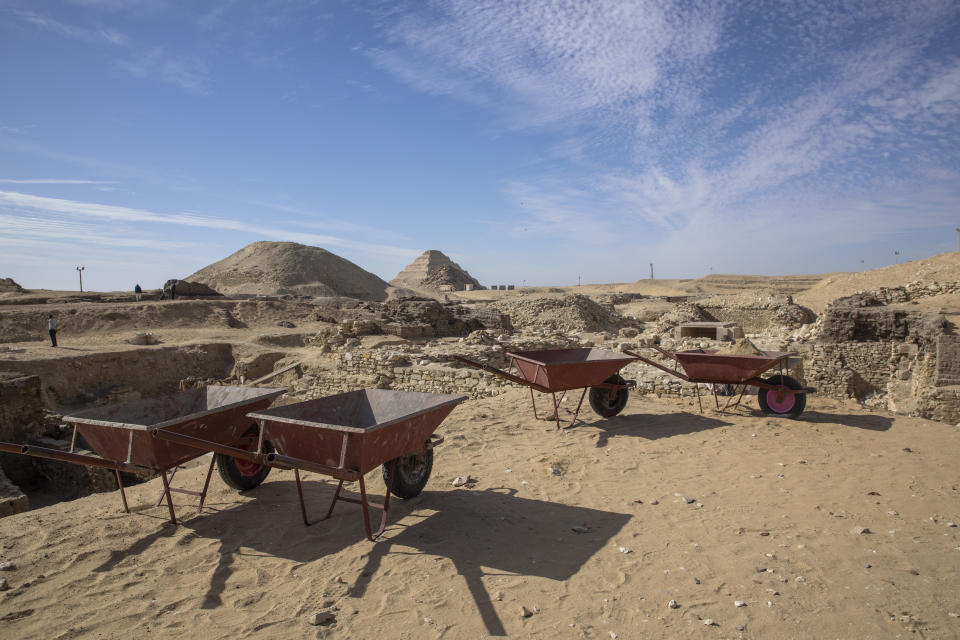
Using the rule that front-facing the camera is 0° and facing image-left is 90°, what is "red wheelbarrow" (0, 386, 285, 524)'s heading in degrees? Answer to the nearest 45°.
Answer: approximately 225°

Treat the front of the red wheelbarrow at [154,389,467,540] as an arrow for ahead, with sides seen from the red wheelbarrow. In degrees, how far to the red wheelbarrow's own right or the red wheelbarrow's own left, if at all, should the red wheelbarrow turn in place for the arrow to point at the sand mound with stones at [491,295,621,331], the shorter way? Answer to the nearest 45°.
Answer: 0° — it already faces it

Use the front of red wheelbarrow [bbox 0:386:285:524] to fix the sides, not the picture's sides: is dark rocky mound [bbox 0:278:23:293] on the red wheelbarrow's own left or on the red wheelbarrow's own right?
on the red wheelbarrow's own left

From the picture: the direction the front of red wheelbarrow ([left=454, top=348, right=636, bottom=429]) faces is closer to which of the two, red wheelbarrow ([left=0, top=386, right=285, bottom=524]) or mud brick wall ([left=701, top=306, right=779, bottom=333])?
the mud brick wall

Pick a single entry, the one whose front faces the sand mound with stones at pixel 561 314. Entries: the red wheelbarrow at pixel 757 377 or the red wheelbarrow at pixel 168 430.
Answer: the red wheelbarrow at pixel 168 430

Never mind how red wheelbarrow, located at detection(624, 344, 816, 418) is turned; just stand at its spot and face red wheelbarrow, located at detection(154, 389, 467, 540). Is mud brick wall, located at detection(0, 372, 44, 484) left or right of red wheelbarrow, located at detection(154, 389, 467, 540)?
right

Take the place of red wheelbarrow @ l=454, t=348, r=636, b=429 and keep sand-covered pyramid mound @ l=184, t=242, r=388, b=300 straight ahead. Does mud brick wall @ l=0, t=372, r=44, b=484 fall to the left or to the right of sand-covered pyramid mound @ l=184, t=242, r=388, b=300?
left

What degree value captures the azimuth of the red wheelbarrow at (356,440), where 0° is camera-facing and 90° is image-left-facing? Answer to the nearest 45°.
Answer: approximately 225°

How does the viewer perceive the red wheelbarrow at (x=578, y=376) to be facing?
facing away from the viewer and to the right of the viewer

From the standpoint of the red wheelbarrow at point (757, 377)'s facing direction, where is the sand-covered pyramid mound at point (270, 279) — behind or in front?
behind

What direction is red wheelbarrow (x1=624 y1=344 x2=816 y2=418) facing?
to the viewer's right
